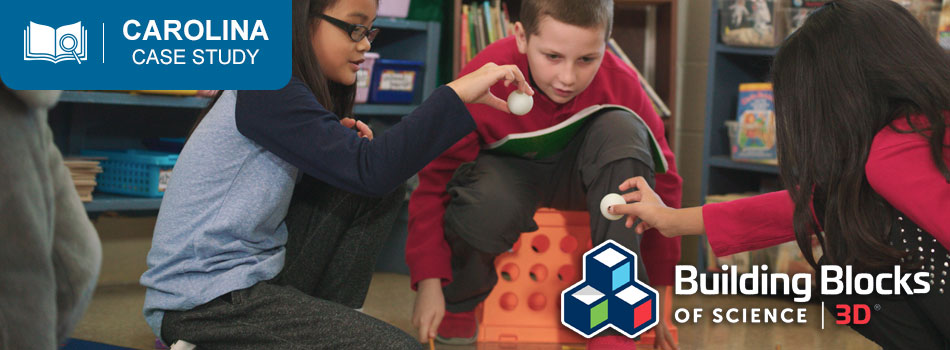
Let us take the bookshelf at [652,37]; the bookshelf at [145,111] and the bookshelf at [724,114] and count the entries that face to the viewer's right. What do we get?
0

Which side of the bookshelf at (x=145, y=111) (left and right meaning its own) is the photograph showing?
front

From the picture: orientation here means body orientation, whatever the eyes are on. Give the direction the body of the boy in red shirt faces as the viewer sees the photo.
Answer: toward the camera

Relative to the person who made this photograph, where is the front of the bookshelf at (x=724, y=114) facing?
facing the viewer

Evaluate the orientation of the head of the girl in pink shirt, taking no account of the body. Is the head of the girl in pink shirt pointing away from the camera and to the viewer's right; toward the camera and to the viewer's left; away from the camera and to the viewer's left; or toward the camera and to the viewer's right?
away from the camera and to the viewer's left

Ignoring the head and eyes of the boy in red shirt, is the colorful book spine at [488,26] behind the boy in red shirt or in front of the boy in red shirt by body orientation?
behind

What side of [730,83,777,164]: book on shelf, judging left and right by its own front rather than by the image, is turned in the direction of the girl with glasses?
front

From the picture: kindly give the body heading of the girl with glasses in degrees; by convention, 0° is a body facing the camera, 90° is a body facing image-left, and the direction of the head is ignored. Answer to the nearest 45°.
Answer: approximately 270°

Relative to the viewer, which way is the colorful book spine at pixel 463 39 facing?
toward the camera

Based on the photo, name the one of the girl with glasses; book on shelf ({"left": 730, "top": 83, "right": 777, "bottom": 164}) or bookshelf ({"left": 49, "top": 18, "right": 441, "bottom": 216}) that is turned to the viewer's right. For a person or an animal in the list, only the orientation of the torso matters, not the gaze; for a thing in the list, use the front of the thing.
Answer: the girl with glasses

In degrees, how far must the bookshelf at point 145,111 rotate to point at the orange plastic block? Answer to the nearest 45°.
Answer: approximately 45° to its left
